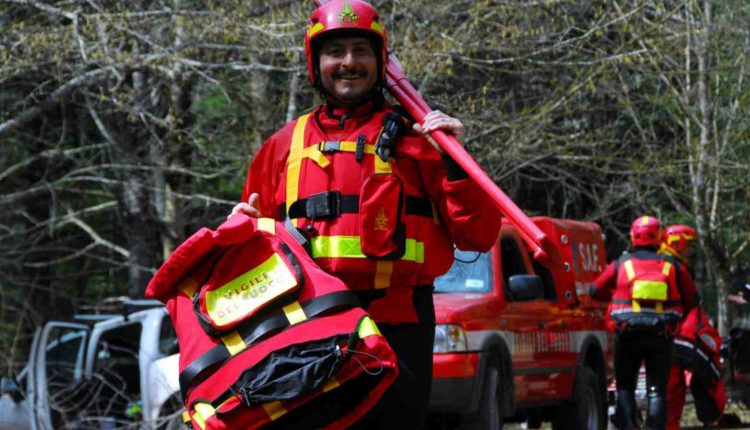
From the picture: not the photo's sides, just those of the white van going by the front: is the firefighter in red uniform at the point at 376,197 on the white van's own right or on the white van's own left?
on the white van's own left

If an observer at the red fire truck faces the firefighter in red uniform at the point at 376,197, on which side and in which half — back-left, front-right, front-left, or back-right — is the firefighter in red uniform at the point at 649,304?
back-left

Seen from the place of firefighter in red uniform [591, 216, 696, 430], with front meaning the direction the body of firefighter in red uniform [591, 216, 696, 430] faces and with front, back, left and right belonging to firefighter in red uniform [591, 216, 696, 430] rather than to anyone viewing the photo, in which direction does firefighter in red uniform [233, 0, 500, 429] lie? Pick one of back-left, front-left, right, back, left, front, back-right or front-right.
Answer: back

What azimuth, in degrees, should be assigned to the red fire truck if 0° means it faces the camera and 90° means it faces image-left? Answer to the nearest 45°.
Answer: approximately 45°

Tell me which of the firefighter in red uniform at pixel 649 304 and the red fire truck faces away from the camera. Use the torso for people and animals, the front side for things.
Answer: the firefighter in red uniform

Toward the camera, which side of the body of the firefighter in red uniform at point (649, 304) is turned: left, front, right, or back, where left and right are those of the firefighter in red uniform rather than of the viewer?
back

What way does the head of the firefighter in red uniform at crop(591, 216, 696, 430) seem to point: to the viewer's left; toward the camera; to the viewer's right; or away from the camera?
away from the camera
